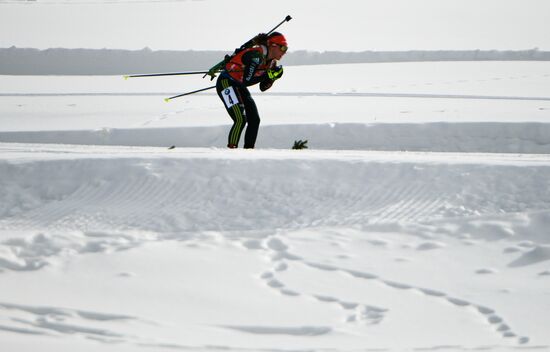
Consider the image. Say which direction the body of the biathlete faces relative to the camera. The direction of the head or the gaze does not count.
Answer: to the viewer's right
